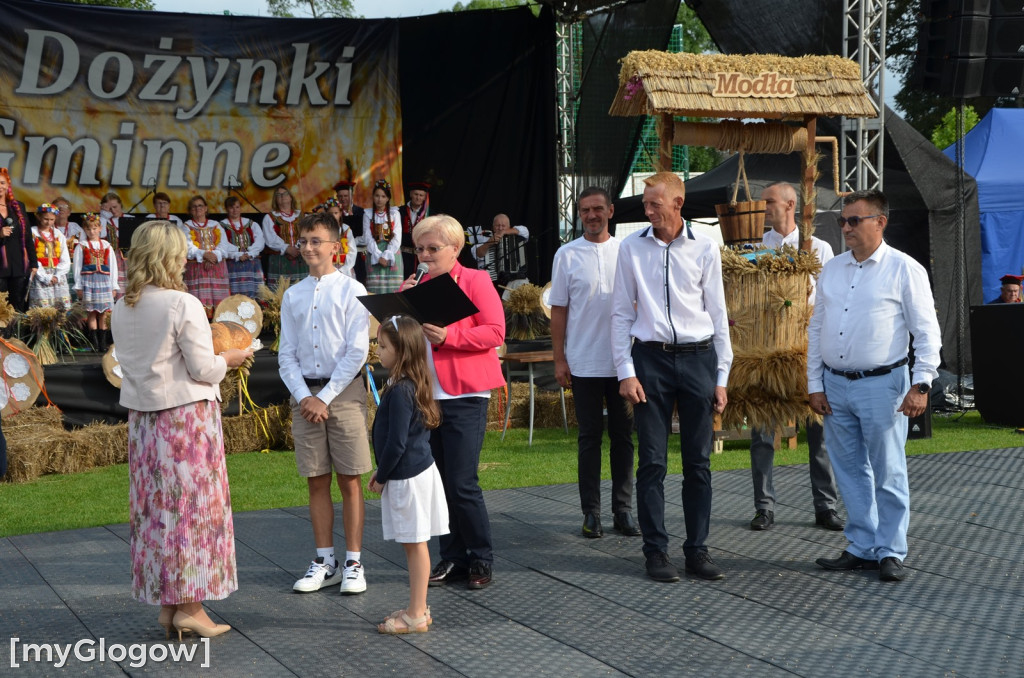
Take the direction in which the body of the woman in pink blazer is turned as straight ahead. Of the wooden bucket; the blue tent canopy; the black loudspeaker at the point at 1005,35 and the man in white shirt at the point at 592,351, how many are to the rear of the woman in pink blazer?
4

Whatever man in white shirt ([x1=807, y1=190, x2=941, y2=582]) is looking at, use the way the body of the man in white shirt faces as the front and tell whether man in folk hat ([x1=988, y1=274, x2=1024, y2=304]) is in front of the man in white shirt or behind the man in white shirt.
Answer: behind

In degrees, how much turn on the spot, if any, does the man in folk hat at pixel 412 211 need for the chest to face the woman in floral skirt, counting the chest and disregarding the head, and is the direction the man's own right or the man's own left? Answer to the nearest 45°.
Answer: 0° — they already face them

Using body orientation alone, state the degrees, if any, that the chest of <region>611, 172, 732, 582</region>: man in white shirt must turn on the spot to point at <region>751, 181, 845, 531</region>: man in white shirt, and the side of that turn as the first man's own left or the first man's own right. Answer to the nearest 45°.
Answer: approximately 135° to the first man's own left

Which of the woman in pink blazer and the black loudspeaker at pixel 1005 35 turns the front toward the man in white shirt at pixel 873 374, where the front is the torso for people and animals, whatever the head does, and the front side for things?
the black loudspeaker

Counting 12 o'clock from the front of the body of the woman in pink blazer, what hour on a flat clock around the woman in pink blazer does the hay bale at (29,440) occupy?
The hay bale is roughly at 3 o'clock from the woman in pink blazer.

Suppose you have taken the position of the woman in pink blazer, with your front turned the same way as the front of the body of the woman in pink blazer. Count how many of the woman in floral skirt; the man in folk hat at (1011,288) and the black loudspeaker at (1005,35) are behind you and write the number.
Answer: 2

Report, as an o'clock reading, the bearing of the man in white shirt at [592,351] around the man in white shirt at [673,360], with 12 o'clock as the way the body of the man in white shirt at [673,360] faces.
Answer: the man in white shirt at [592,351] is roughly at 5 o'clock from the man in white shirt at [673,360].
